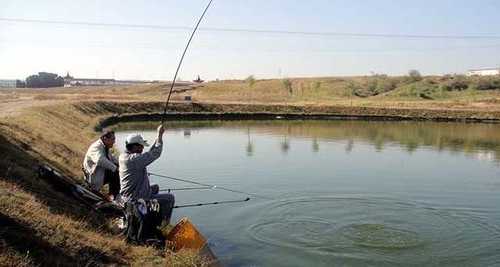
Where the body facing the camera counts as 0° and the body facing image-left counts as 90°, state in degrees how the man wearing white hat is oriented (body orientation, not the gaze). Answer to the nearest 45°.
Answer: approximately 270°

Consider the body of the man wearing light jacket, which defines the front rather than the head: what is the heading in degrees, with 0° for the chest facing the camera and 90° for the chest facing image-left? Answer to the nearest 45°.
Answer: approximately 270°

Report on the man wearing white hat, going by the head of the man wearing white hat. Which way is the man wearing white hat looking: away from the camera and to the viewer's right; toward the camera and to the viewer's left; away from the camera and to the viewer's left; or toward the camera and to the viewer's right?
away from the camera and to the viewer's right

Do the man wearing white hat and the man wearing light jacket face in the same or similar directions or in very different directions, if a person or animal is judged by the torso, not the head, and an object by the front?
same or similar directions

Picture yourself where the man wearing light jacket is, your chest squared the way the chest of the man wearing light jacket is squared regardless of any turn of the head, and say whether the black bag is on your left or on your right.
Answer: on your right

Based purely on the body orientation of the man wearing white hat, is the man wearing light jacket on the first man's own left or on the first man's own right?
on the first man's own left
